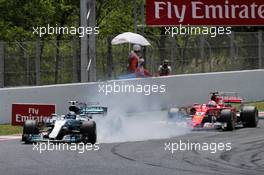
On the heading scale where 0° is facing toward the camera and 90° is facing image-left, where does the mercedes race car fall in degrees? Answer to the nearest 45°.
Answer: approximately 45°

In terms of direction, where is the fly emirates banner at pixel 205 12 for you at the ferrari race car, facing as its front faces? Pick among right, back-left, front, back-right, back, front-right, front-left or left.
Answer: back-right

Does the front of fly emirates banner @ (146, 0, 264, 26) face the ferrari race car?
yes

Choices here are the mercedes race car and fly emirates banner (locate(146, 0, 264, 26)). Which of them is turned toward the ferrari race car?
the fly emirates banner

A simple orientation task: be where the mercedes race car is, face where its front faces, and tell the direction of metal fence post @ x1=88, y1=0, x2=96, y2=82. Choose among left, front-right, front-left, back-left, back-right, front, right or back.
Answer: back-right

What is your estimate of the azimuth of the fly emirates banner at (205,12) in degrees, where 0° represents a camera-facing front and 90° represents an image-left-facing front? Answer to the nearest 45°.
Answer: approximately 0°

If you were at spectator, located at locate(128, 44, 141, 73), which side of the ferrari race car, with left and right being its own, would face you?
right
